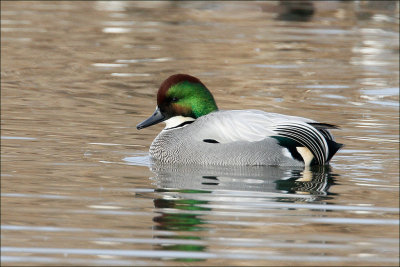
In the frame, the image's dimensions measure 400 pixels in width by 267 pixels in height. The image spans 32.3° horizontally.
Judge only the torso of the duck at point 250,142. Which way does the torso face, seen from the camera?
to the viewer's left
